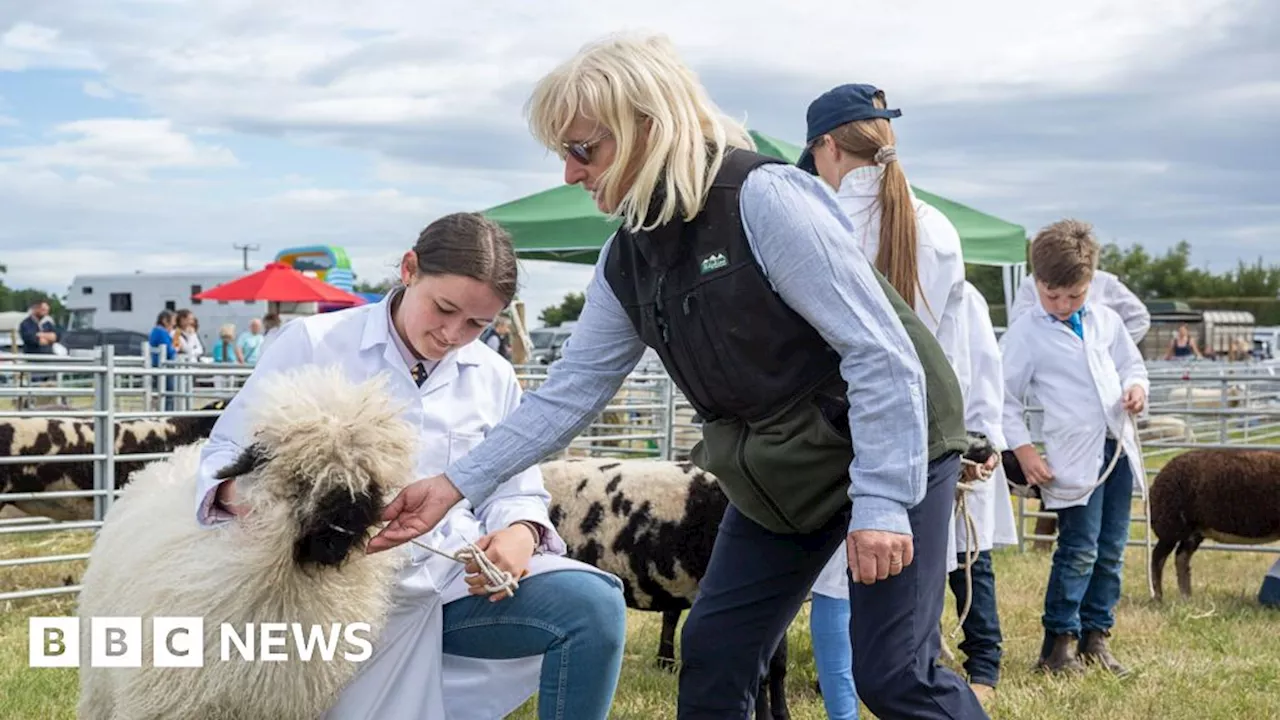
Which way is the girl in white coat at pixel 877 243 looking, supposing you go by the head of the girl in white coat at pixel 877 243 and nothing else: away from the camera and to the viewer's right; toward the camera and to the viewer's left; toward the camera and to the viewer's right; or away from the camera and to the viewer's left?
away from the camera and to the viewer's left

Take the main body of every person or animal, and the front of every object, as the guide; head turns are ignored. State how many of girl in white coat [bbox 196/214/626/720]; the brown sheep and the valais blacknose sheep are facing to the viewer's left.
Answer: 0

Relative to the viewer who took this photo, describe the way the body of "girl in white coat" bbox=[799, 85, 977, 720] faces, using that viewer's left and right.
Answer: facing away from the viewer and to the left of the viewer

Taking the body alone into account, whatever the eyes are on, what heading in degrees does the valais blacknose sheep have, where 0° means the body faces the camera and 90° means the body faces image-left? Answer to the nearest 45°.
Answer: approximately 315°

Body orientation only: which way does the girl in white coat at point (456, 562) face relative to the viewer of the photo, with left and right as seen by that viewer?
facing the viewer and to the right of the viewer

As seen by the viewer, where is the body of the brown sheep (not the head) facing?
to the viewer's right

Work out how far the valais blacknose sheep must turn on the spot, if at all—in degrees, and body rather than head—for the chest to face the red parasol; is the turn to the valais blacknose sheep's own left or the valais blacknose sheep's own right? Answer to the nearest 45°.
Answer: approximately 135° to the valais blacknose sheep's own left

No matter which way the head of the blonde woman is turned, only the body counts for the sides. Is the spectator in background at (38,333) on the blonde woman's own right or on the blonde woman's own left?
on the blonde woman's own right

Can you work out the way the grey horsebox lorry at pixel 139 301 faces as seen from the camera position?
facing to the left of the viewer
